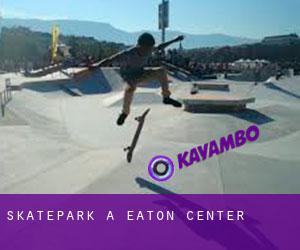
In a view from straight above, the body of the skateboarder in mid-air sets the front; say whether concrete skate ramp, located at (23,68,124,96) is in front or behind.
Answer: behind

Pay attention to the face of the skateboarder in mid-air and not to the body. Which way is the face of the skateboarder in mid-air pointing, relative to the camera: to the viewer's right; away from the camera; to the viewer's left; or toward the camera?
toward the camera

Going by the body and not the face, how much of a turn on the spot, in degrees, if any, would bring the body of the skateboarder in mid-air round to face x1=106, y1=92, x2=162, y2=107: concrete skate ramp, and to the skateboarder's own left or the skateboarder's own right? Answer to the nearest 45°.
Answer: approximately 135° to the skateboarder's own left

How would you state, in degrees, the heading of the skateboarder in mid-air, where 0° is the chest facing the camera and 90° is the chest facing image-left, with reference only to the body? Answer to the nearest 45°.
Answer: approximately 315°

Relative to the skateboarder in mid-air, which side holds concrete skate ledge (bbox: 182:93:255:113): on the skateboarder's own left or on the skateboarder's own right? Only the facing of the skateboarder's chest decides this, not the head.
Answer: on the skateboarder's own left
